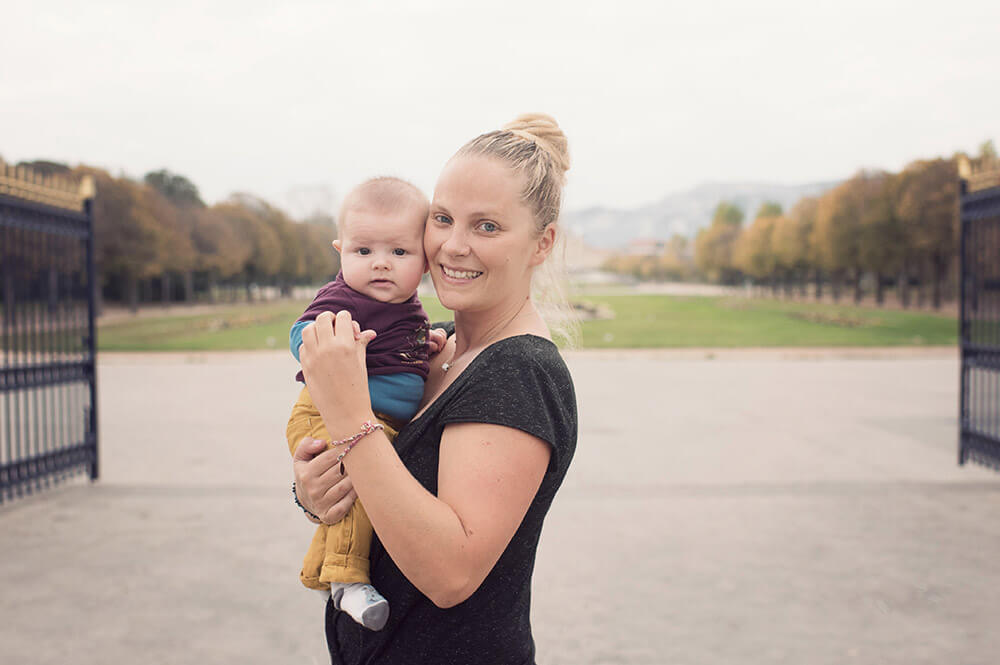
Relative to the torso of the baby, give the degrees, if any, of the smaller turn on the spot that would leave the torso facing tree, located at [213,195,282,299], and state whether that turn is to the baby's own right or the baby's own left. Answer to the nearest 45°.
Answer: approximately 135° to the baby's own left

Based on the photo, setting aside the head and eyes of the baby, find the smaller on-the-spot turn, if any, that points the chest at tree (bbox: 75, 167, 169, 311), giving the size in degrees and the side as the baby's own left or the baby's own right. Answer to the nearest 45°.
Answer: approximately 135° to the baby's own left

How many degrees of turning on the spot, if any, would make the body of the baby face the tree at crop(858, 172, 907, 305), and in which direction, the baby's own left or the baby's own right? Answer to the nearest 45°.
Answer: approximately 90° to the baby's own left

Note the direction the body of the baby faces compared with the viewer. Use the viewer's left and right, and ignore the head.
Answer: facing the viewer and to the right of the viewer

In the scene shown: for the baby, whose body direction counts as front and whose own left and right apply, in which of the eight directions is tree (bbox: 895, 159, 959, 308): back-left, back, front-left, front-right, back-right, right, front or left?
left
